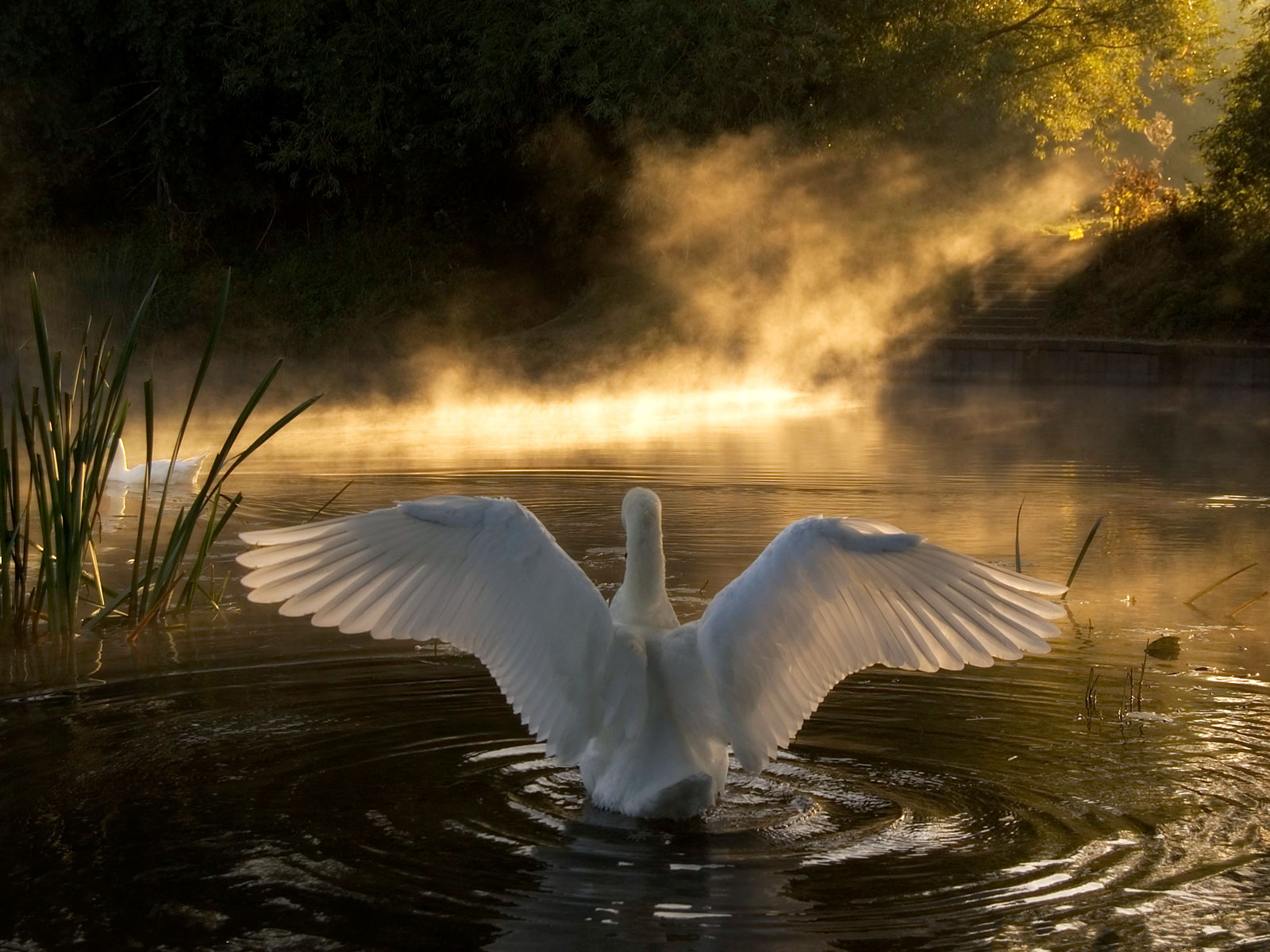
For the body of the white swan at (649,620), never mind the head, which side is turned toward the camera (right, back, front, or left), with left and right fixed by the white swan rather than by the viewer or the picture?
back

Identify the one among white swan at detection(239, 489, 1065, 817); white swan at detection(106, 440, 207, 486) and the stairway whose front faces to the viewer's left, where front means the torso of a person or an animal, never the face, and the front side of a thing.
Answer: white swan at detection(106, 440, 207, 486)

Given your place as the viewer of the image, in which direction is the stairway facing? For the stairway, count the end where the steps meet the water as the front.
facing the viewer

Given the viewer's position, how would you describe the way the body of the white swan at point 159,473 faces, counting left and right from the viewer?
facing to the left of the viewer

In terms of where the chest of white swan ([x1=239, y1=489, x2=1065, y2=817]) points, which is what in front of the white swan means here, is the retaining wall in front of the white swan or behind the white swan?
in front

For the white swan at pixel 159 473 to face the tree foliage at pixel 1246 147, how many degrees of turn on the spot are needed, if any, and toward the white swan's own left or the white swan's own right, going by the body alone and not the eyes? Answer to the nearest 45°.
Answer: approximately 135° to the white swan's own right

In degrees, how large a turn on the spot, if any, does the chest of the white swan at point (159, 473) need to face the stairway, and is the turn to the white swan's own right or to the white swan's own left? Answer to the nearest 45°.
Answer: approximately 135° to the white swan's own right

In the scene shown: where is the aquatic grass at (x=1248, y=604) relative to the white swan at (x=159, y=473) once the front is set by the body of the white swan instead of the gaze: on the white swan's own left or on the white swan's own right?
on the white swan's own left

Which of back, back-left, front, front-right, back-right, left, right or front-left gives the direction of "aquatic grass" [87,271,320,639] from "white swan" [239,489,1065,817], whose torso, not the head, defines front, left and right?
front-left

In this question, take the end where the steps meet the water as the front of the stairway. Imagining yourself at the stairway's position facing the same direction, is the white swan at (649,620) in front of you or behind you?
in front

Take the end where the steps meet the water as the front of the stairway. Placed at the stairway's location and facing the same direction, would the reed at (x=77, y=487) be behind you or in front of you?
in front

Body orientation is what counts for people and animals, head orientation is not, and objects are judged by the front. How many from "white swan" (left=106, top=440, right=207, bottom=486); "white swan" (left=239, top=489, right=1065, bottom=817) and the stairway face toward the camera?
1

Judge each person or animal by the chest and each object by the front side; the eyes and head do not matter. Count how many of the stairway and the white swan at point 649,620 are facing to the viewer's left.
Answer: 0

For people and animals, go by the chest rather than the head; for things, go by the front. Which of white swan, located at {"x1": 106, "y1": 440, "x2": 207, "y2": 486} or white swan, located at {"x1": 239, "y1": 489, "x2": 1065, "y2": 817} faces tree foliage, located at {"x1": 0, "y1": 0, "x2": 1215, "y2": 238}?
white swan, located at {"x1": 239, "y1": 489, "x2": 1065, "y2": 817}

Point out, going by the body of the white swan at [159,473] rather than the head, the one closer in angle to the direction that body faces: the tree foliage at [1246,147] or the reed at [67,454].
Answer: the reed
